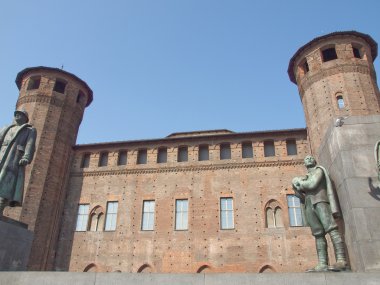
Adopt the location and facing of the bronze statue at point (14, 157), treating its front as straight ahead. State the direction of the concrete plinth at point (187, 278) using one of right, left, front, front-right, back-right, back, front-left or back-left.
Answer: left

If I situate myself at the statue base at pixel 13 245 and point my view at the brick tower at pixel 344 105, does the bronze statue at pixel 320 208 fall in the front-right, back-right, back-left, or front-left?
front-right

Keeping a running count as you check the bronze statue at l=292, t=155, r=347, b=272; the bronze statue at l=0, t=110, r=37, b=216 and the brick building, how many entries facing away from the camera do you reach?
0

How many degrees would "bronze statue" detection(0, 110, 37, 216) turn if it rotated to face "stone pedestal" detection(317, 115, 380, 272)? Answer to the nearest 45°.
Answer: approximately 90° to its left

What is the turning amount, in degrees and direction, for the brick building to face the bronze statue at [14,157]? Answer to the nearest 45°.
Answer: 0° — it already faces it

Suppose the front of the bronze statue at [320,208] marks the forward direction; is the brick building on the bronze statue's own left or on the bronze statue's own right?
on the bronze statue's own right

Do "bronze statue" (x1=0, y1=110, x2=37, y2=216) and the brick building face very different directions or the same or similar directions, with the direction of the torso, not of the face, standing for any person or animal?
same or similar directions

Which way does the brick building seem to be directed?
toward the camera

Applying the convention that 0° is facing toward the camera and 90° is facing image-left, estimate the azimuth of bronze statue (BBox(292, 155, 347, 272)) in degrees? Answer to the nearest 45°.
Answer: approximately 45°

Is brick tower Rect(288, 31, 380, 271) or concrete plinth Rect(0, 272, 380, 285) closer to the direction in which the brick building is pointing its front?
the concrete plinth
